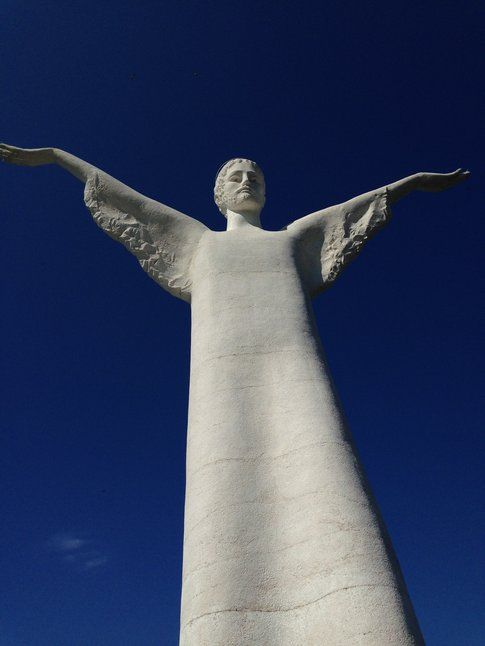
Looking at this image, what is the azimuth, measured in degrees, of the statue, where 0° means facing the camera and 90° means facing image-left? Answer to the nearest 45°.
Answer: approximately 0°
